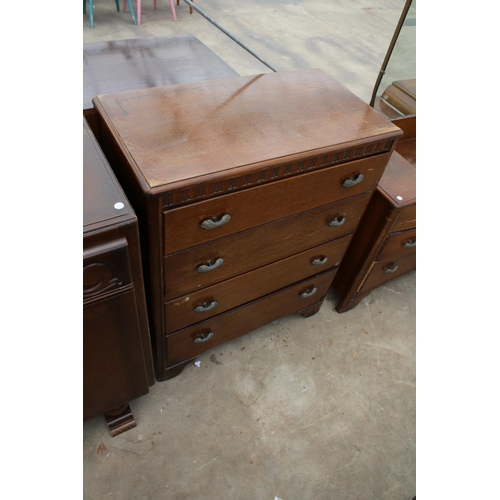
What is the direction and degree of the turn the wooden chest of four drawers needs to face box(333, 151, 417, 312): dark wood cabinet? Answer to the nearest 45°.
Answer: approximately 90° to its left
